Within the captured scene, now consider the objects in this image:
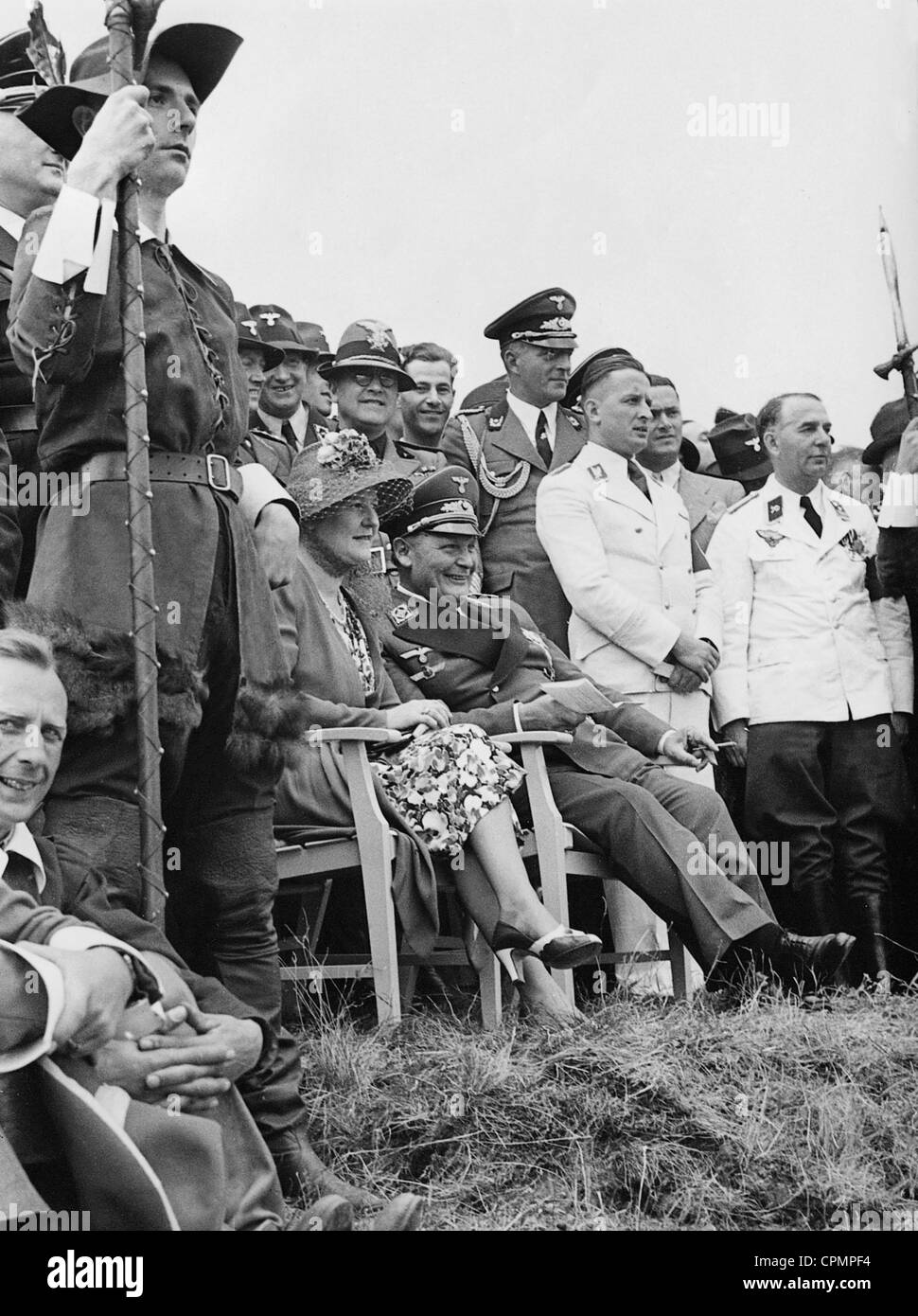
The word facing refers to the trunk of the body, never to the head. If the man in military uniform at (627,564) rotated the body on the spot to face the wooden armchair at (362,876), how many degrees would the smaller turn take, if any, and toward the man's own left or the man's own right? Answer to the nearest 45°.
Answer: approximately 90° to the man's own right

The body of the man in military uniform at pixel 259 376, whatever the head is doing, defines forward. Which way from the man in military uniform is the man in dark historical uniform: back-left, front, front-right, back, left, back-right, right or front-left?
front-right

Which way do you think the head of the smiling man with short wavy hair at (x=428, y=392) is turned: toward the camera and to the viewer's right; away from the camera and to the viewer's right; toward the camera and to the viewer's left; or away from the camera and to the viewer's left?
toward the camera and to the viewer's right

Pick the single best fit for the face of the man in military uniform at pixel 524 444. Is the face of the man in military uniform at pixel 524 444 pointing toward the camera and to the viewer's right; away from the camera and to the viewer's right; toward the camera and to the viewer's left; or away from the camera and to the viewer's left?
toward the camera and to the viewer's right

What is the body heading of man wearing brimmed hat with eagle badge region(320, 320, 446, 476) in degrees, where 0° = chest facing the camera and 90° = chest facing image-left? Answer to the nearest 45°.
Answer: approximately 315°
